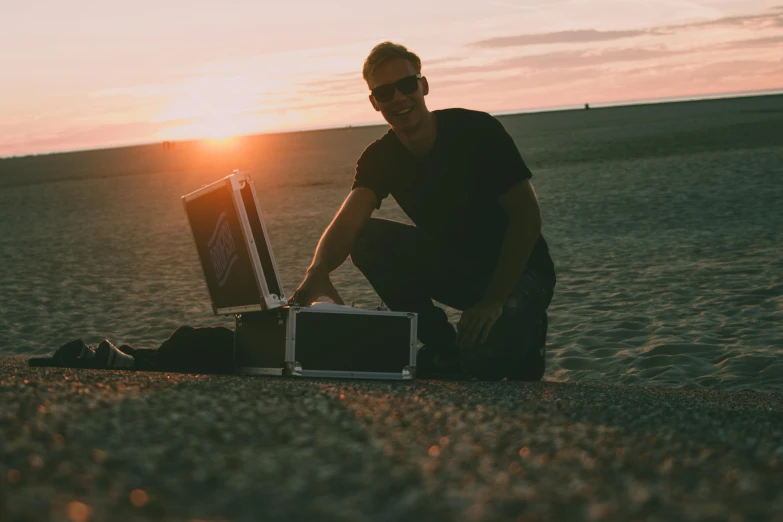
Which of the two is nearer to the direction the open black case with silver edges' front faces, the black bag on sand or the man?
the man

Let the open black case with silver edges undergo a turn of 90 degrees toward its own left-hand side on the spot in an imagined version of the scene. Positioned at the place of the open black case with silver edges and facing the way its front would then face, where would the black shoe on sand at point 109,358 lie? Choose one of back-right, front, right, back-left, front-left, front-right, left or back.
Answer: left

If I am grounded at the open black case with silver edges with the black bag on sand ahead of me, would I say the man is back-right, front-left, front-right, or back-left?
back-right

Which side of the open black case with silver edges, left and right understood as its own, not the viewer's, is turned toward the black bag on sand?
back

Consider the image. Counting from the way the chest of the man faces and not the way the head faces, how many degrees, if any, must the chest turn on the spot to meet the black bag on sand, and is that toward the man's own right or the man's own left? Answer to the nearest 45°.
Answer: approximately 45° to the man's own right

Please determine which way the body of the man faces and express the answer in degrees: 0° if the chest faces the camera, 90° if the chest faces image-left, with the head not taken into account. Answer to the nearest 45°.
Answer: approximately 45°

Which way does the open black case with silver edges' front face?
to the viewer's right
